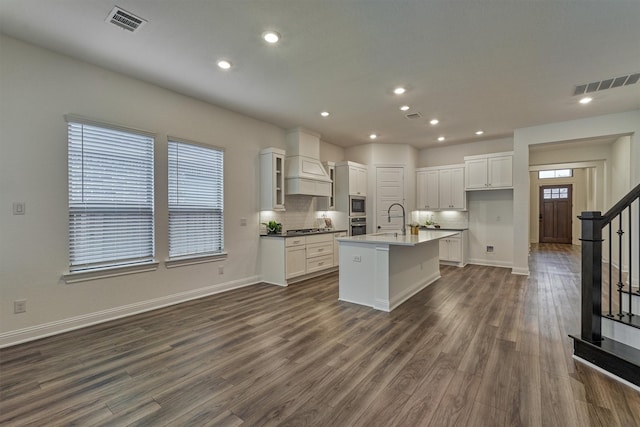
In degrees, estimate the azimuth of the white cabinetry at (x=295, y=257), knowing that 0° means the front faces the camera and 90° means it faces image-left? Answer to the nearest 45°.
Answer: approximately 315°

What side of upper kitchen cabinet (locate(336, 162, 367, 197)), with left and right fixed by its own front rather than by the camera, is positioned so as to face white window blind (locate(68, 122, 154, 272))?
right

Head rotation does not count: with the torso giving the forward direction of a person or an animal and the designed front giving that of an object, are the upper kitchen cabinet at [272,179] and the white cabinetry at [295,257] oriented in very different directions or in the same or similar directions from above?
same or similar directions

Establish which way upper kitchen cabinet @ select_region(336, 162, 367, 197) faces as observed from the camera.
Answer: facing the viewer and to the right of the viewer

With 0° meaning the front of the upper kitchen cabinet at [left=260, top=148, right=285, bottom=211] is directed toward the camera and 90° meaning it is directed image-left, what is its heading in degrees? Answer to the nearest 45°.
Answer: approximately 315°

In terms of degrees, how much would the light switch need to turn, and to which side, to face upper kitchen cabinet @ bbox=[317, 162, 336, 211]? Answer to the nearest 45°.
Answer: approximately 90° to its left

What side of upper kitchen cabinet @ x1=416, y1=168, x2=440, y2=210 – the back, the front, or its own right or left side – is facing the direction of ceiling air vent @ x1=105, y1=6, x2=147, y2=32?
front

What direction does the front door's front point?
toward the camera

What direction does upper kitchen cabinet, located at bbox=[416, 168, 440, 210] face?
toward the camera

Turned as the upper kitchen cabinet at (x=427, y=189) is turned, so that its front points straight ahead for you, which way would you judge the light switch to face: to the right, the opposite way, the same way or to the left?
to the left

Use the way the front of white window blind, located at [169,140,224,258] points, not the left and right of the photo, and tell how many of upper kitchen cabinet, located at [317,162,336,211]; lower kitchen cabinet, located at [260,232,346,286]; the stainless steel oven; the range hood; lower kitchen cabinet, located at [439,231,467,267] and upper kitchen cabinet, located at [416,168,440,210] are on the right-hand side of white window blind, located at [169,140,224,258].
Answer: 0

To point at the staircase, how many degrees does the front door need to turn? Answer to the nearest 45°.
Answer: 0° — it already faces it

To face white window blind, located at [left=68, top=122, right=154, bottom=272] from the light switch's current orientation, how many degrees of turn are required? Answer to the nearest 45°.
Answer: approximately 90° to its left
